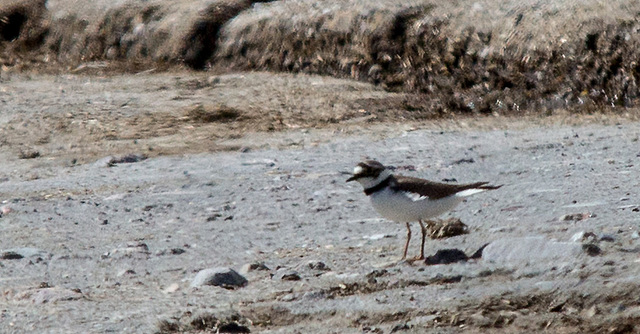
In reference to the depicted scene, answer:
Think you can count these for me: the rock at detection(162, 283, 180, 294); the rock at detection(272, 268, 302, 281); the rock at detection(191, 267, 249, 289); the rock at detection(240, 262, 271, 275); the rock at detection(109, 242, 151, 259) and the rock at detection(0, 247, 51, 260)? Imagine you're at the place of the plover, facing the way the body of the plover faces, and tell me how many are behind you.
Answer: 0

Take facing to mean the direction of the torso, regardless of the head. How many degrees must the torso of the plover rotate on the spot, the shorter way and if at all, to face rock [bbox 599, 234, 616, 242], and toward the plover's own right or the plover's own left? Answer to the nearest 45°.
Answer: approximately 180°

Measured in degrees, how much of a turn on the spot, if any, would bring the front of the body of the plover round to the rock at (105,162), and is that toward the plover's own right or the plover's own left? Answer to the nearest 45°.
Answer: approximately 45° to the plover's own right

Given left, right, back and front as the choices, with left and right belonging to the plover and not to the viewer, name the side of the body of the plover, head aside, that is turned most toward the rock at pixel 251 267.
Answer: front

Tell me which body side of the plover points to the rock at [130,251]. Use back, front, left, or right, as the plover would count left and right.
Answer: front

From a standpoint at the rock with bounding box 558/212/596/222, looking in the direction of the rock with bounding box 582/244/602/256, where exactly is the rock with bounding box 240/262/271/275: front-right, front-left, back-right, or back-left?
front-right

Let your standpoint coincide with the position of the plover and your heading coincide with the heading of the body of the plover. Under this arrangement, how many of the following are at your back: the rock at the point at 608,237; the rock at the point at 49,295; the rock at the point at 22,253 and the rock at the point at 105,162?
1

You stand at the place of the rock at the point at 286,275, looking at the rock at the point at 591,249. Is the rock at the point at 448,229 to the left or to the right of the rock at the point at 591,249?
left

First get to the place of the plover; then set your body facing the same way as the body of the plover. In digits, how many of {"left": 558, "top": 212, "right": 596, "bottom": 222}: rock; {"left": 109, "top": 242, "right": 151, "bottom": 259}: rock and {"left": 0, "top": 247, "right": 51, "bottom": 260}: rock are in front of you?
2

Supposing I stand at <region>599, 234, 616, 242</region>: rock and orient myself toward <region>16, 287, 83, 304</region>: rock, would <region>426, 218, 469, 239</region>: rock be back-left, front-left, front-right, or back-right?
front-right

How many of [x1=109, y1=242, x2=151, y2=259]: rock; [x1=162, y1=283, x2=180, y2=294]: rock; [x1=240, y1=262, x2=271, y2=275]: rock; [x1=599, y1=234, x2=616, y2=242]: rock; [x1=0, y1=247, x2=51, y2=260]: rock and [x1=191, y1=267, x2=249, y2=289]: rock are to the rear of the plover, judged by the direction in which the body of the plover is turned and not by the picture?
1

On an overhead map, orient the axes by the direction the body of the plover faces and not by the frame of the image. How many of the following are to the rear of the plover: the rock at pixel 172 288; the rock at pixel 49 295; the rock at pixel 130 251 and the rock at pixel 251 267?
0

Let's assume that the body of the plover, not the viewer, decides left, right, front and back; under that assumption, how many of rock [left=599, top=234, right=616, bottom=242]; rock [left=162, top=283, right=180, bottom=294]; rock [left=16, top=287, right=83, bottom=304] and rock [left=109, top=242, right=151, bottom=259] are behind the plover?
1

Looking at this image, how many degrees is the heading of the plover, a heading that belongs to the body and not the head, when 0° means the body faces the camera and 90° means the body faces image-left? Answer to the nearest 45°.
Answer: approximately 90°

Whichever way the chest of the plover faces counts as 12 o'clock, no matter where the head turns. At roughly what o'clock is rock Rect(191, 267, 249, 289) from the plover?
The rock is roughly at 11 o'clock from the plover.

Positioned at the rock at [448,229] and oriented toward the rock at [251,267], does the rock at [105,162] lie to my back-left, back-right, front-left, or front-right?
front-right
